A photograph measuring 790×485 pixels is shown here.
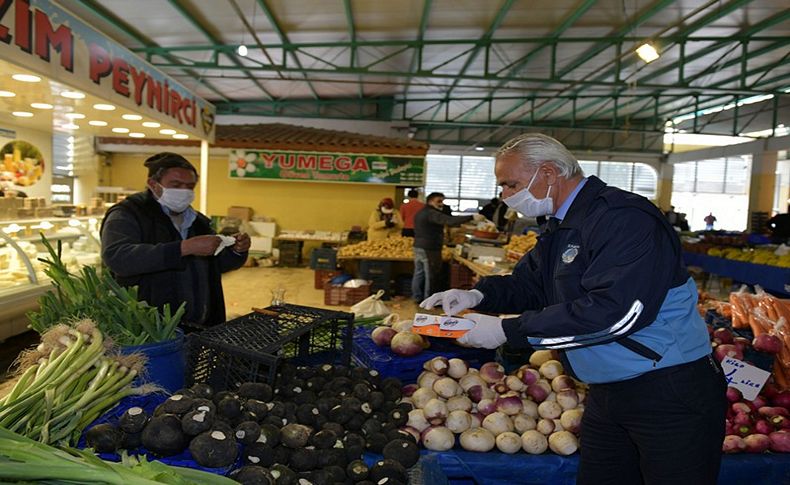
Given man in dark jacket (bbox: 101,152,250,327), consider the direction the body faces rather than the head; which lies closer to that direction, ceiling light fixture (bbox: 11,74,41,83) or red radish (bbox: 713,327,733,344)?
the red radish

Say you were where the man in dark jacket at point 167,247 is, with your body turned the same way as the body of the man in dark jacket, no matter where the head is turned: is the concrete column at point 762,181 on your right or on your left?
on your left

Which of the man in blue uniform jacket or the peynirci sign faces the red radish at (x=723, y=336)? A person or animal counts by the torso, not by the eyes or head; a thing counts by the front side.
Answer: the peynirci sign

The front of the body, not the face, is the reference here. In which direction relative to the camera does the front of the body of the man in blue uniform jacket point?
to the viewer's left

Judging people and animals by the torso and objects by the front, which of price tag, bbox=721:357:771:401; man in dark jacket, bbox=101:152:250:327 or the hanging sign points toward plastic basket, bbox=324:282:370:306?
the hanging sign

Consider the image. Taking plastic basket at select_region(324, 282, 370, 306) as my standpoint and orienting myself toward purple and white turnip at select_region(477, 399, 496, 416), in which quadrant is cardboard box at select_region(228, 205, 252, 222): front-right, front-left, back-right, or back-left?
back-right

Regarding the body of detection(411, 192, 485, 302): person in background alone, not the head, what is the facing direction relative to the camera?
to the viewer's right

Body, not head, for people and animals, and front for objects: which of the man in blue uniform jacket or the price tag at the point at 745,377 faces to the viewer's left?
the man in blue uniform jacket

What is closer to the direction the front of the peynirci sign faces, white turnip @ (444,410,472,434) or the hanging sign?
the white turnip

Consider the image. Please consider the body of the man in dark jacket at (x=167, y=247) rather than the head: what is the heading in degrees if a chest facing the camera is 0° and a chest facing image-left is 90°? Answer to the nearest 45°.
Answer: approximately 315°

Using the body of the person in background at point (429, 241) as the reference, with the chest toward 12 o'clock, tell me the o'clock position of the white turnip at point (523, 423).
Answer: The white turnip is roughly at 3 o'clock from the person in background.

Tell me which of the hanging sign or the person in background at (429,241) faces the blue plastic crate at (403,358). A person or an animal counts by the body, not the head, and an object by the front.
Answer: the hanging sign
